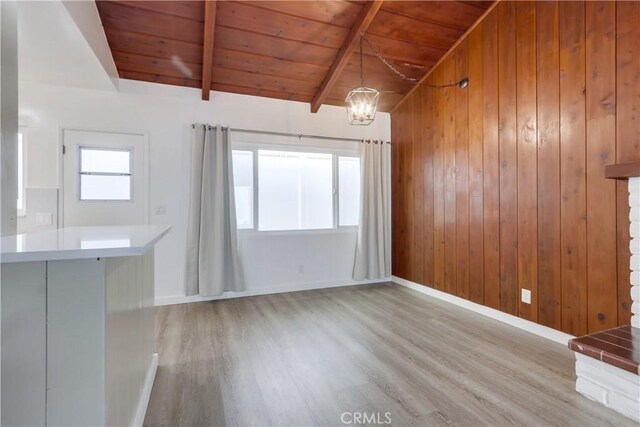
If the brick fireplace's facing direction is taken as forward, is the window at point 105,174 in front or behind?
in front

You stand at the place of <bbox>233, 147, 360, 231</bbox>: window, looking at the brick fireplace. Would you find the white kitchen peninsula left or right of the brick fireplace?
right

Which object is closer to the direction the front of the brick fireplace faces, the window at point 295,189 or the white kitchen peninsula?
the white kitchen peninsula

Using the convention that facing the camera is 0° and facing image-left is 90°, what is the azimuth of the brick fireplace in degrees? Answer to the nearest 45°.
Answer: approximately 45°

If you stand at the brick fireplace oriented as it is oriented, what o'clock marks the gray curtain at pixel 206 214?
The gray curtain is roughly at 1 o'clock from the brick fireplace.

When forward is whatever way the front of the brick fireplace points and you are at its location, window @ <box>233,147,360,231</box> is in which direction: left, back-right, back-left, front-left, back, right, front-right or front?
front-right

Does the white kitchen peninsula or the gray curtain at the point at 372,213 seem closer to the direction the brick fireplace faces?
the white kitchen peninsula

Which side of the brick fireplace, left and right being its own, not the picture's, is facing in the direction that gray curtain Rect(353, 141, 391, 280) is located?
right
